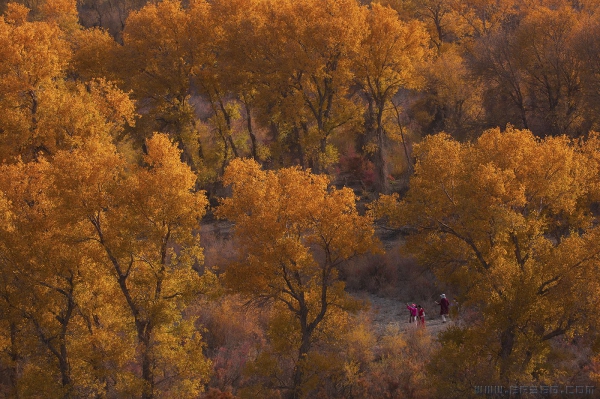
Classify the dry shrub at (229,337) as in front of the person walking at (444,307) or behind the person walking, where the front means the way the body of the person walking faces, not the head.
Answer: in front

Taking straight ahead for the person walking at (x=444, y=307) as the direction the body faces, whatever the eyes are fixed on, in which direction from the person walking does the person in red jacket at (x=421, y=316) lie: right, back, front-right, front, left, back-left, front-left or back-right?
front

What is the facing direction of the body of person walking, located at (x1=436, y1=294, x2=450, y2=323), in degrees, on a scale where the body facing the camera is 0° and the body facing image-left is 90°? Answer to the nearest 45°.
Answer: approximately 90°
